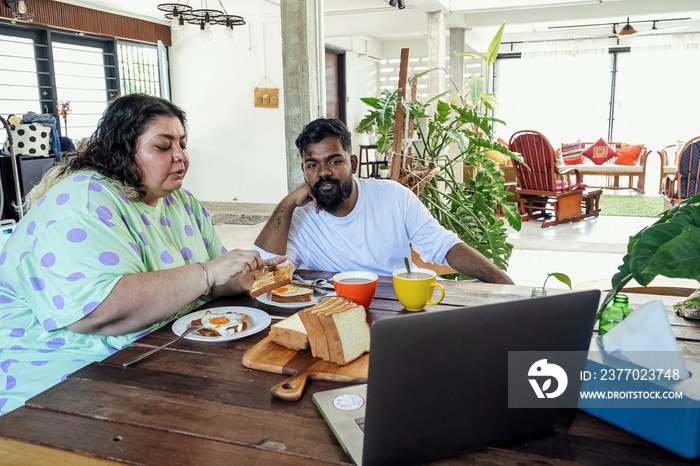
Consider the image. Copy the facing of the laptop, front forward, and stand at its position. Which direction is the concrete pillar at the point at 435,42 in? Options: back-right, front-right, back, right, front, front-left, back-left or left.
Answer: front-right

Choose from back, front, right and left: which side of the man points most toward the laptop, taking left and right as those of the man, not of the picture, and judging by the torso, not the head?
front

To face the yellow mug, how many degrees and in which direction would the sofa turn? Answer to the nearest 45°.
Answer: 0° — it already faces it

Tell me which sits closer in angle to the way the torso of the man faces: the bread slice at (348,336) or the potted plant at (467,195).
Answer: the bread slice

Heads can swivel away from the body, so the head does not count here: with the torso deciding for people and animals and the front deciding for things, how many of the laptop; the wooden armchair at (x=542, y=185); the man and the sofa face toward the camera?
2

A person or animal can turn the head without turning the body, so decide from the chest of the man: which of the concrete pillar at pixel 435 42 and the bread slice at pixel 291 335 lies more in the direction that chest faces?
the bread slice

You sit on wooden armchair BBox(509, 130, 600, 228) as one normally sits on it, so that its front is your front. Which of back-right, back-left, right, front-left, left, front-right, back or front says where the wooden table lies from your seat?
back-right

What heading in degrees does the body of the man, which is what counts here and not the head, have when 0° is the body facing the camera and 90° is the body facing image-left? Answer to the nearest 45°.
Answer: approximately 0°

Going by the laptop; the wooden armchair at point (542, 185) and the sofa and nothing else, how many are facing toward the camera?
1

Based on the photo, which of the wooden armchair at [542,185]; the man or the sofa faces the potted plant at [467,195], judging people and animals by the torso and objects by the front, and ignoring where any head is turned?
the sofa
